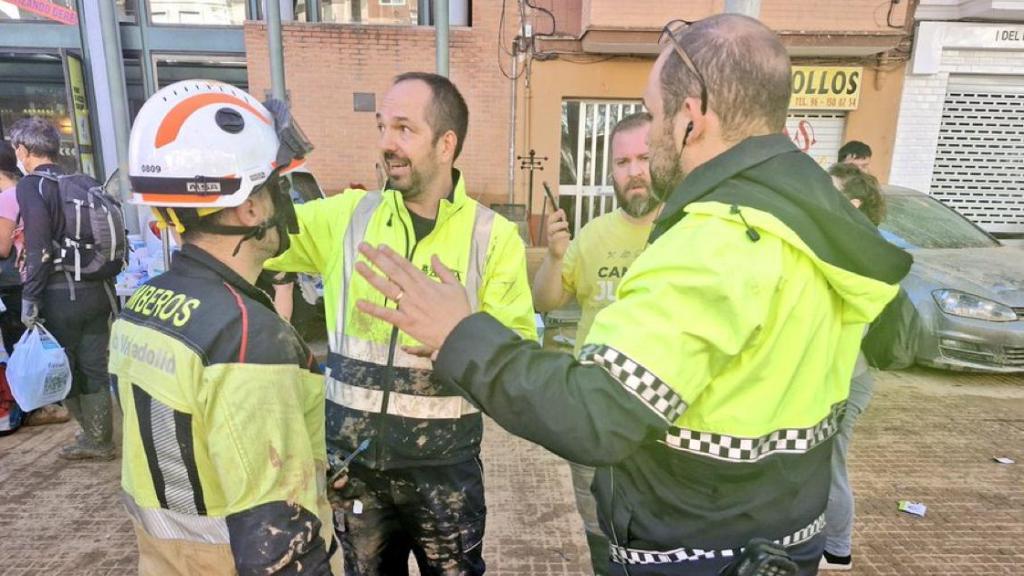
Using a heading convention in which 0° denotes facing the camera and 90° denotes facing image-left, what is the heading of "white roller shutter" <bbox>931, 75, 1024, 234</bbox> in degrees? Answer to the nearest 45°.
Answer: approximately 0°

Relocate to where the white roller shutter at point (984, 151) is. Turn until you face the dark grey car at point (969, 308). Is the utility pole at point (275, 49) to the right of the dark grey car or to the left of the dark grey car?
right

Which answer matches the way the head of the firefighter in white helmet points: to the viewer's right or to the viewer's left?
to the viewer's right

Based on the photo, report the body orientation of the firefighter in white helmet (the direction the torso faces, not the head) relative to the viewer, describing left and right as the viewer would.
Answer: facing away from the viewer and to the right of the viewer

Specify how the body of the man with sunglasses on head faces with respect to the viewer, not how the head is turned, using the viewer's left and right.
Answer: facing away from the viewer and to the left of the viewer
